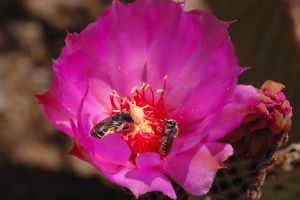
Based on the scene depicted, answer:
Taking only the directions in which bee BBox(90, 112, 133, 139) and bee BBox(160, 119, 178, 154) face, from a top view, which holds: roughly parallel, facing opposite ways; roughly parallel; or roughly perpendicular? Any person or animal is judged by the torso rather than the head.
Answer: roughly perpendicular

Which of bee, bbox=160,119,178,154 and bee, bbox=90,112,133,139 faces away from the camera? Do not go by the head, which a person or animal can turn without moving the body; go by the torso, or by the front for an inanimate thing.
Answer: bee, bbox=160,119,178,154

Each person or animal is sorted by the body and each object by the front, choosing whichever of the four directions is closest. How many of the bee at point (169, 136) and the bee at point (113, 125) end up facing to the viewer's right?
1

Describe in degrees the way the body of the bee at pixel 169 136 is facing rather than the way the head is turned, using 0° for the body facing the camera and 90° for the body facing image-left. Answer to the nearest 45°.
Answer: approximately 180°

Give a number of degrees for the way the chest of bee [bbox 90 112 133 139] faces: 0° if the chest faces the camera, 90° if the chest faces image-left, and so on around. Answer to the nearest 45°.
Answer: approximately 270°
